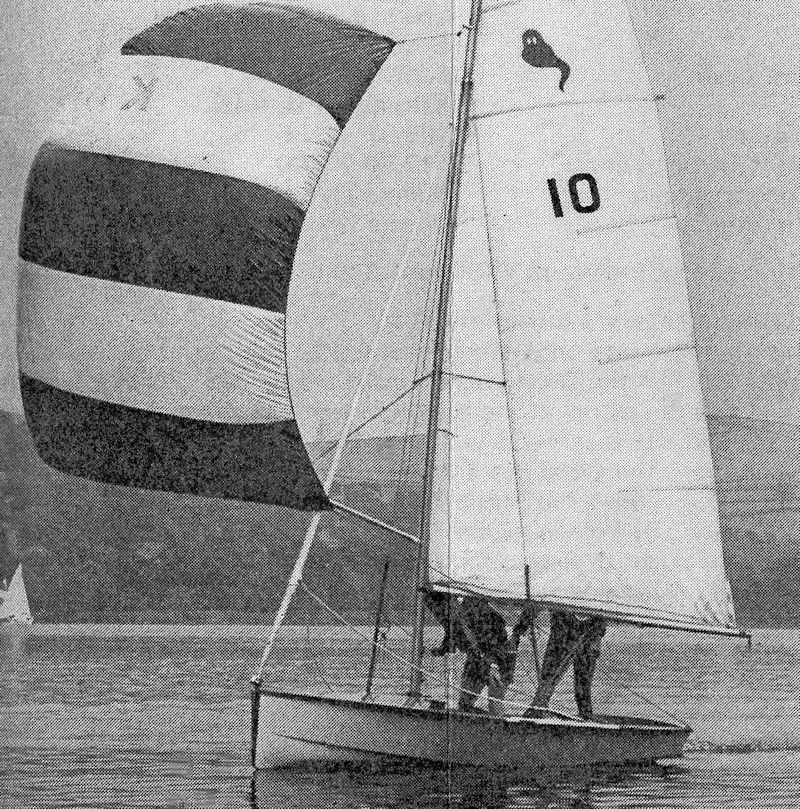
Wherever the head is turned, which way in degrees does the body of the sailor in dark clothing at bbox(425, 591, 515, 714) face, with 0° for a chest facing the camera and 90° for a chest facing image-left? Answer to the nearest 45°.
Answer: approximately 90°
